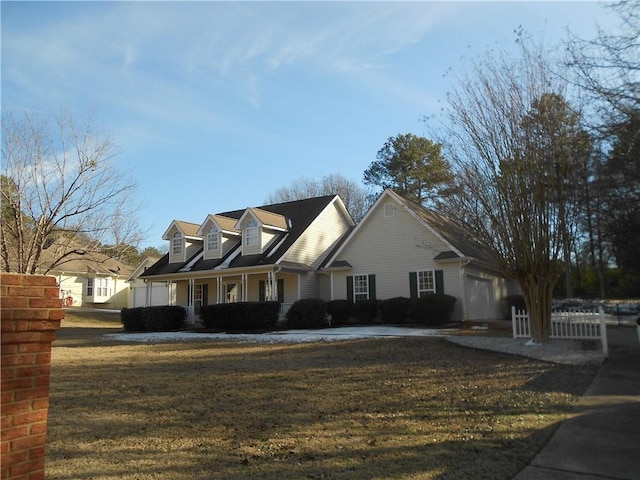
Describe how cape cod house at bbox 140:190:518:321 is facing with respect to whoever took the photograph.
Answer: facing the viewer and to the left of the viewer

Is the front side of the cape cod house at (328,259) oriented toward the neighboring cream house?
no

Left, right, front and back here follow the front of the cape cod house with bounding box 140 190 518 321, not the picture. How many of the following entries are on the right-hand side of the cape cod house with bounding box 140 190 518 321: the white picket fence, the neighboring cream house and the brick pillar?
1

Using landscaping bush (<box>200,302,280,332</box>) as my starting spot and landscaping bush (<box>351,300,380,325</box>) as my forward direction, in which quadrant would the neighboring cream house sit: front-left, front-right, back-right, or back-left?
back-left

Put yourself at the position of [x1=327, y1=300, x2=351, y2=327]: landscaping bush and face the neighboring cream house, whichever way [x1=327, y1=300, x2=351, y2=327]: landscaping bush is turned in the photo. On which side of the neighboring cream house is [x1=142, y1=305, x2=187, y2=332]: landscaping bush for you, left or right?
left

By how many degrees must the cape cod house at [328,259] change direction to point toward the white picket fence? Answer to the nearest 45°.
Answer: approximately 90° to its left

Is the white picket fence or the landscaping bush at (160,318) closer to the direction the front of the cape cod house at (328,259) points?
the landscaping bush

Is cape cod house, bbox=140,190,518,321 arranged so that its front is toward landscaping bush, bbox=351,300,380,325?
no

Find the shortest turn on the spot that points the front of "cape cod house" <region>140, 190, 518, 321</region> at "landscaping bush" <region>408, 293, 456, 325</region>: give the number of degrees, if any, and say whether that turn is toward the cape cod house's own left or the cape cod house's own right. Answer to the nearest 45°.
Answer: approximately 90° to the cape cod house's own left

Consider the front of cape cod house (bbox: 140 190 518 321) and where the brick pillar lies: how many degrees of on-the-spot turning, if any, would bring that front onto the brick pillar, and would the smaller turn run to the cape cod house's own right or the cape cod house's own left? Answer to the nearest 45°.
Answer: approximately 45° to the cape cod house's own left
